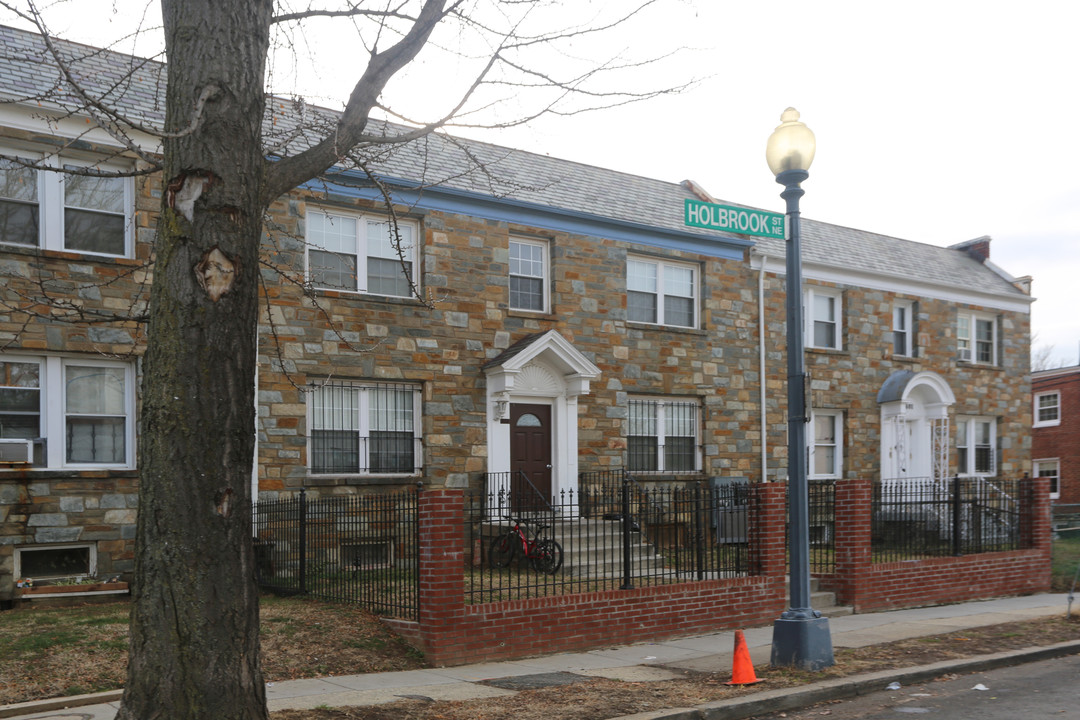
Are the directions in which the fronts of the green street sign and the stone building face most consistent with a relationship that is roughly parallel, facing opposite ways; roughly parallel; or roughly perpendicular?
roughly parallel

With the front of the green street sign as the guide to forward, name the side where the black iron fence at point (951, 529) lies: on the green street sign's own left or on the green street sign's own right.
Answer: on the green street sign's own left

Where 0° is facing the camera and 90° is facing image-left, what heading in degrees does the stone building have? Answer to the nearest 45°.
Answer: approximately 315°

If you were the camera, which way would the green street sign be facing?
facing the viewer and to the right of the viewer

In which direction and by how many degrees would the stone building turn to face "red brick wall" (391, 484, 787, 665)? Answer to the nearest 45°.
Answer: approximately 45° to its right

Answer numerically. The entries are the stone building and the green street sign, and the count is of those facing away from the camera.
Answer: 0
